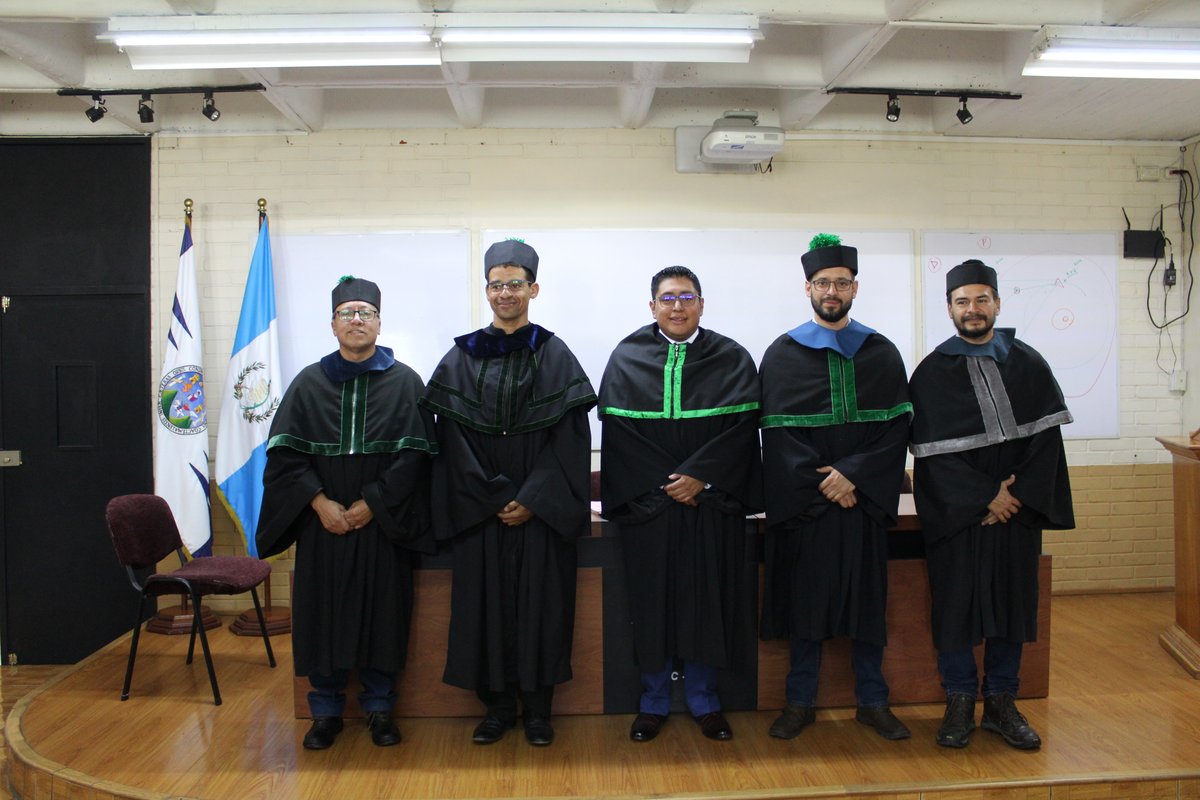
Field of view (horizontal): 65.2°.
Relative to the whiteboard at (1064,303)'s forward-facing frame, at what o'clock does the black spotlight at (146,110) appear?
The black spotlight is roughly at 2 o'clock from the whiteboard.

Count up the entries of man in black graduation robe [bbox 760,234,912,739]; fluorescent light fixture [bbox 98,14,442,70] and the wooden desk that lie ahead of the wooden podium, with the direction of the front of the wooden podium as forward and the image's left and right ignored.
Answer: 3

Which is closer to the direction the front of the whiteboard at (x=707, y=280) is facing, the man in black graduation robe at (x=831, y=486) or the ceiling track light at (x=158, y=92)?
the man in black graduation robe

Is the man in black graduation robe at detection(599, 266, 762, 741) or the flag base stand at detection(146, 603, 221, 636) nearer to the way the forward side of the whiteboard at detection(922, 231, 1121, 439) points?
the man in black graduation robe

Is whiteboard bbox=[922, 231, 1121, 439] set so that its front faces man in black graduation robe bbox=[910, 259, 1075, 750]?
yes

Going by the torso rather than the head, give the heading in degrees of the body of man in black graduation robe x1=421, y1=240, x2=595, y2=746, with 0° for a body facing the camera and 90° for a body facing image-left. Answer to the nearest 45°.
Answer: approximately 0°

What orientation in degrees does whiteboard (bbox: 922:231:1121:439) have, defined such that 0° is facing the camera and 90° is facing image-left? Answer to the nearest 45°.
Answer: approximately 0°
